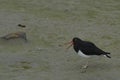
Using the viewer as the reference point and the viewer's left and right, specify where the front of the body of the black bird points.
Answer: facing to the left of the viewer
